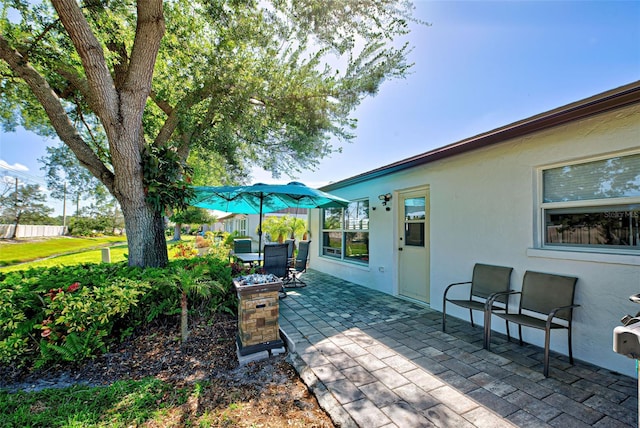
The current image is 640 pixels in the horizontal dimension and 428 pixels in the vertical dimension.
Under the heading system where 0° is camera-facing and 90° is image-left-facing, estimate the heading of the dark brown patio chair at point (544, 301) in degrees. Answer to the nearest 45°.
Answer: approximately 45°

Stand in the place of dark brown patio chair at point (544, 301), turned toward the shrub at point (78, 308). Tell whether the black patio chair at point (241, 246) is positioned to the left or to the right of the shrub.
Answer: right

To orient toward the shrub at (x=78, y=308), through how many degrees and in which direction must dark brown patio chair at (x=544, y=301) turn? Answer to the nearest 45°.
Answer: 0° — it already faces it

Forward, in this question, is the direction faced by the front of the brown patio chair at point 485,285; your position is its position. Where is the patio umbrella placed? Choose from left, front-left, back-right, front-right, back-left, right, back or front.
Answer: front-right

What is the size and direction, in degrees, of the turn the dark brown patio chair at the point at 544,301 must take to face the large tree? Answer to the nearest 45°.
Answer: approximately 45° to its right

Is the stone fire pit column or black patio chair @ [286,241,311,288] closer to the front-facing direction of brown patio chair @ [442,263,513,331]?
the stone fire pit column

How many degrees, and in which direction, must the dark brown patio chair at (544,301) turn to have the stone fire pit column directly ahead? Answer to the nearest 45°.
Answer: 0° — it already faces it

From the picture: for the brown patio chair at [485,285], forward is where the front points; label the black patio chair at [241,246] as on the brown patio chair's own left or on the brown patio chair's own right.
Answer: on the brown patio chair's own right

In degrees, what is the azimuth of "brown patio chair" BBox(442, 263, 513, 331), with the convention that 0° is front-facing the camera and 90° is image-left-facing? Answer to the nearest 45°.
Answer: approximately 45°

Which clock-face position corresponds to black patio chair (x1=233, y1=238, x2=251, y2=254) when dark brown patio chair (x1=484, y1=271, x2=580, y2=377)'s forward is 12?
black patio chair (x1=233, y1=238, x2=251, y2=254) is roughly at 2 o'clock from dark brown patio chair (x1=484, y1=271, x2=580, y2=377).

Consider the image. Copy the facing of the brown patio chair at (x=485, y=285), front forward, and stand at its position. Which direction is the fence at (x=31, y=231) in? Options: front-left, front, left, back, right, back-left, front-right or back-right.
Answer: front-right
